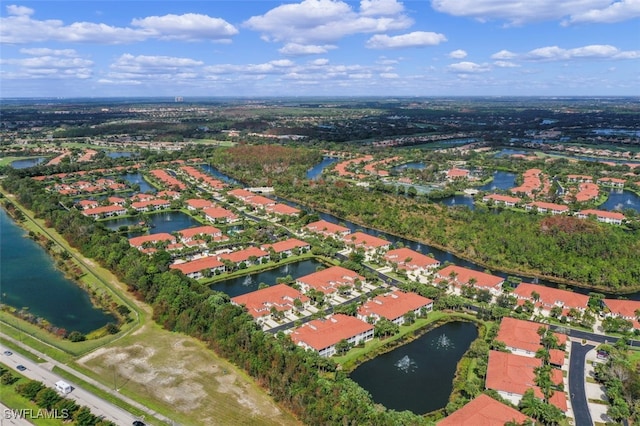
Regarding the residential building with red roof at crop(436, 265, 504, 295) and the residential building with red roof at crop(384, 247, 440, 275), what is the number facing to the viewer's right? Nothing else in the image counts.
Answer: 0

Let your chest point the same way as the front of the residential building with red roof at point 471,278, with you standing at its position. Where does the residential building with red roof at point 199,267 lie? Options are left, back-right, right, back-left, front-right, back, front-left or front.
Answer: front-right

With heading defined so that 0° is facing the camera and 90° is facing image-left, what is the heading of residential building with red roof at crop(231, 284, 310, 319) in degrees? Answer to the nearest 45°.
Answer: approximately 315°

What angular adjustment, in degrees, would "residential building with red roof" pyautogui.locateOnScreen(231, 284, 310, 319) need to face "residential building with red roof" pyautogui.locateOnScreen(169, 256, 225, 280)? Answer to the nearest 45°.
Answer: approximately 180°

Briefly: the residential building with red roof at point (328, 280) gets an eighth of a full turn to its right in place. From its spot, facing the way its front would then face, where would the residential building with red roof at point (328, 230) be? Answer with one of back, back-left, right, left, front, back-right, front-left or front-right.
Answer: back

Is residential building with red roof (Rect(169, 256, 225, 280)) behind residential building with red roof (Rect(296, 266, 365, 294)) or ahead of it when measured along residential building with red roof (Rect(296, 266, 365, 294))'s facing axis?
behind

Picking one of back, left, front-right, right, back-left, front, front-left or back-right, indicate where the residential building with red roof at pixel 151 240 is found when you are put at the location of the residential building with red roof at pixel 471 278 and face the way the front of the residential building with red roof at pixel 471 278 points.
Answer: front-right

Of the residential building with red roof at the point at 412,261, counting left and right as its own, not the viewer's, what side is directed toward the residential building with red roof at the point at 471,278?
left
